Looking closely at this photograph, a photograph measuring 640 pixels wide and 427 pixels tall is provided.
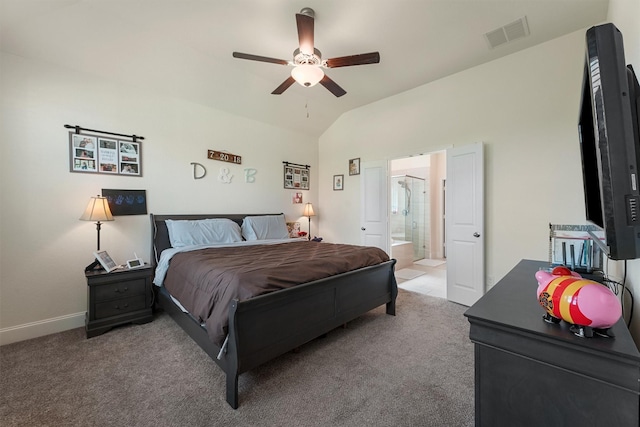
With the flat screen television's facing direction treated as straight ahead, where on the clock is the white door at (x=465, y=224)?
The white door is roughly at 2 o'clock from the flat screen television.

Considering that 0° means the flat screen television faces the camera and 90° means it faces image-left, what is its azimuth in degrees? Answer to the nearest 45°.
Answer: approximately 90°

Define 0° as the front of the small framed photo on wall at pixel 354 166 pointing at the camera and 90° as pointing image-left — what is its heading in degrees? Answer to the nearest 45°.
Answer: approximately 45°

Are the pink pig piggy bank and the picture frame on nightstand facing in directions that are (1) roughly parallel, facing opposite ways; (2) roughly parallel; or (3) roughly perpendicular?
roughly perpendicular

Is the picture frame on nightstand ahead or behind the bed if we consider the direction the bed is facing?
behind

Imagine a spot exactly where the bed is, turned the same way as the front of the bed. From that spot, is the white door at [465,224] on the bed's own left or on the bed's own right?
on the bed's own left

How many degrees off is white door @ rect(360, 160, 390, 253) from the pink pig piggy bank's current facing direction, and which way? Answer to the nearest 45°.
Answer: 0° — it already faces it
